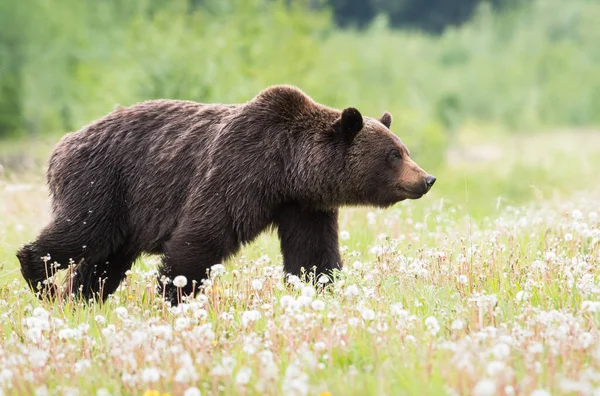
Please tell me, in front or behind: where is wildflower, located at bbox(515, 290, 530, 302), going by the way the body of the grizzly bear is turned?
in front

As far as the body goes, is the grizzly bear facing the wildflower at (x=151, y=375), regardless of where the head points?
no

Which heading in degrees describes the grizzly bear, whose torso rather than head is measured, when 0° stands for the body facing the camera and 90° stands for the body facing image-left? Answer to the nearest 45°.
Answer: approximately 270°

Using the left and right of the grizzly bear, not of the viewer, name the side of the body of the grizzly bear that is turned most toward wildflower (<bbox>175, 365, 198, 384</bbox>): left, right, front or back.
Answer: right

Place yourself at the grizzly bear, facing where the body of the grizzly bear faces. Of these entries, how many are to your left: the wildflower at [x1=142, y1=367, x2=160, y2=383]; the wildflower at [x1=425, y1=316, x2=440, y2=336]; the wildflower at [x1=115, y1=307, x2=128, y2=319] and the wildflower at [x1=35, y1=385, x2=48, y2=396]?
0

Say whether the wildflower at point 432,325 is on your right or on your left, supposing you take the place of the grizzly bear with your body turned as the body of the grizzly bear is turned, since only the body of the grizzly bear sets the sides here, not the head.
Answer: on your right

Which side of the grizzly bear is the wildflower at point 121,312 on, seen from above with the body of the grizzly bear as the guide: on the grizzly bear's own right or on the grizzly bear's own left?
on the grizzly bear's own right

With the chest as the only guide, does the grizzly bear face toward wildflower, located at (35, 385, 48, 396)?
no

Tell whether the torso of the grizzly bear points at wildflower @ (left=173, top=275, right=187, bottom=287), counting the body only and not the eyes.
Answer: no

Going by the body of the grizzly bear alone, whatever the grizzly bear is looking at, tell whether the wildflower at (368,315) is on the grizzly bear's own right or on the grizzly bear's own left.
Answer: on the grizzly bear's own right
